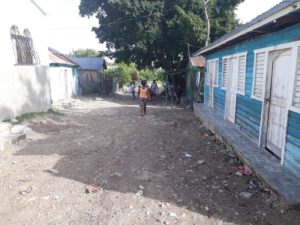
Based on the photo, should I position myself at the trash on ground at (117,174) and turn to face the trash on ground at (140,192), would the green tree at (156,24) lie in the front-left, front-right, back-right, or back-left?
back-left

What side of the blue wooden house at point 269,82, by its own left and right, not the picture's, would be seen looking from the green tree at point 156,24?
right

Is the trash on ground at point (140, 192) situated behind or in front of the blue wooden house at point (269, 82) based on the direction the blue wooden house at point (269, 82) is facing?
in front

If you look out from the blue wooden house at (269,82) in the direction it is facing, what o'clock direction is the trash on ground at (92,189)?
The trash on ground is roughly at 12 o'clock from the blue wooden house.

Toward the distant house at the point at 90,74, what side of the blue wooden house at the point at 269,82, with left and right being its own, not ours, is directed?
right

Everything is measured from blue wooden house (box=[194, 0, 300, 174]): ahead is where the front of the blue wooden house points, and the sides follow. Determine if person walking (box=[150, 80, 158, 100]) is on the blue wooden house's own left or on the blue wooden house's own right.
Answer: on the blue wooden house's own right

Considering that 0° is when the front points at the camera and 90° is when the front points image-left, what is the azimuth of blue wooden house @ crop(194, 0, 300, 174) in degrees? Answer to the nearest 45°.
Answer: approximately 45°

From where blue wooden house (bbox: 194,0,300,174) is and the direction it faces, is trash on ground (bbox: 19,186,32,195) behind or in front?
in front
